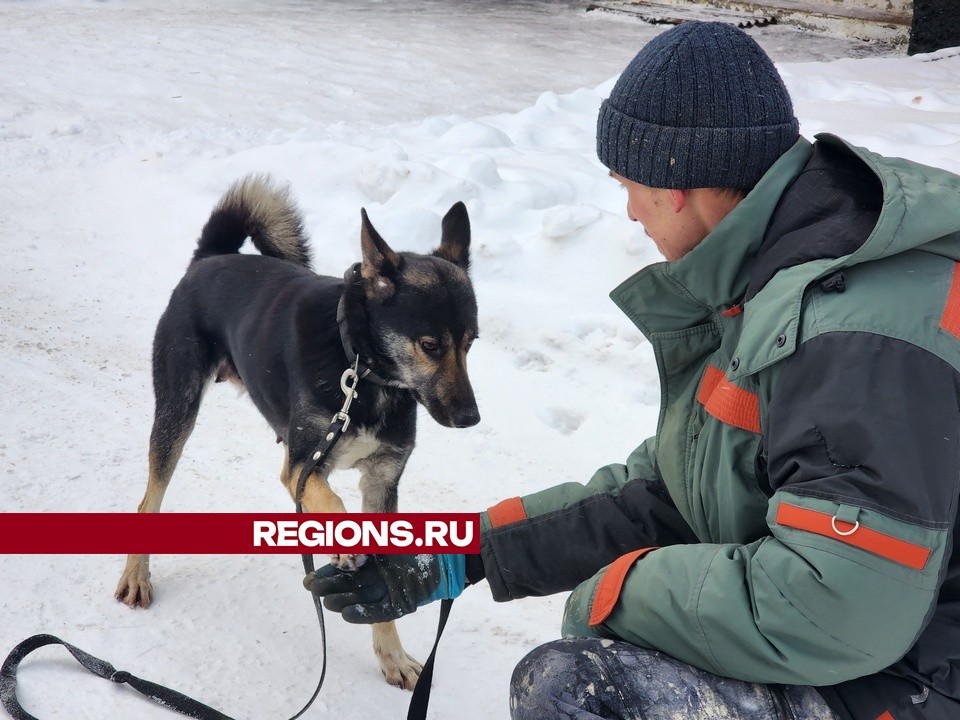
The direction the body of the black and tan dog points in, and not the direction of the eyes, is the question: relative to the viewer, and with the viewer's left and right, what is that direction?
facing the viewer and to the right of the viewer
